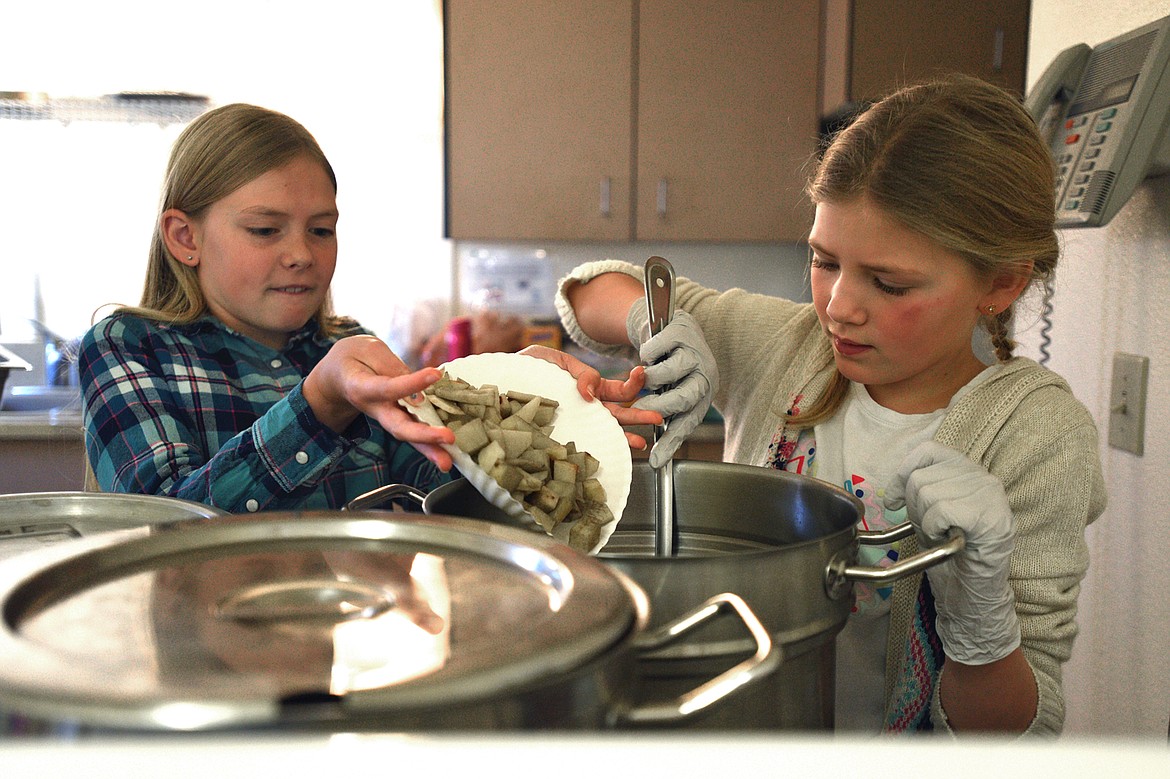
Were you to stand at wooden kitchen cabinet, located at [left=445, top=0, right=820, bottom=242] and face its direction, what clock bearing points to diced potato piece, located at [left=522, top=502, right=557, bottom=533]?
The diced potato piece is roughly at 12 o'clock from the wooden kitchen cabinet.

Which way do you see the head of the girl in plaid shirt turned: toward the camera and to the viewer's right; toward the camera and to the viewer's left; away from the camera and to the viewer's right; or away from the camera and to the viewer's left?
toward the camera and to the viewer's right

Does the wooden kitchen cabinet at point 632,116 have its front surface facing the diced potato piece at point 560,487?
yes

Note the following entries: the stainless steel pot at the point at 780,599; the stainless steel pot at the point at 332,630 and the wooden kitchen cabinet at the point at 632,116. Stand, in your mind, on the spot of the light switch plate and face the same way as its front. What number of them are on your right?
1

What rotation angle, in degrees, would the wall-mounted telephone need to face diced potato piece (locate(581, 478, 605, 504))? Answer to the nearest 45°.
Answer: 0° — it already faces it

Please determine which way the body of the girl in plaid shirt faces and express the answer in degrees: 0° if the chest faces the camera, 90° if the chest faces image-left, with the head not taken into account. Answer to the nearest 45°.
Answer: approximately 315°

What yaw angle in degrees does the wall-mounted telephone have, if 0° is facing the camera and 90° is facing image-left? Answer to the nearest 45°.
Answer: approximately 45°
